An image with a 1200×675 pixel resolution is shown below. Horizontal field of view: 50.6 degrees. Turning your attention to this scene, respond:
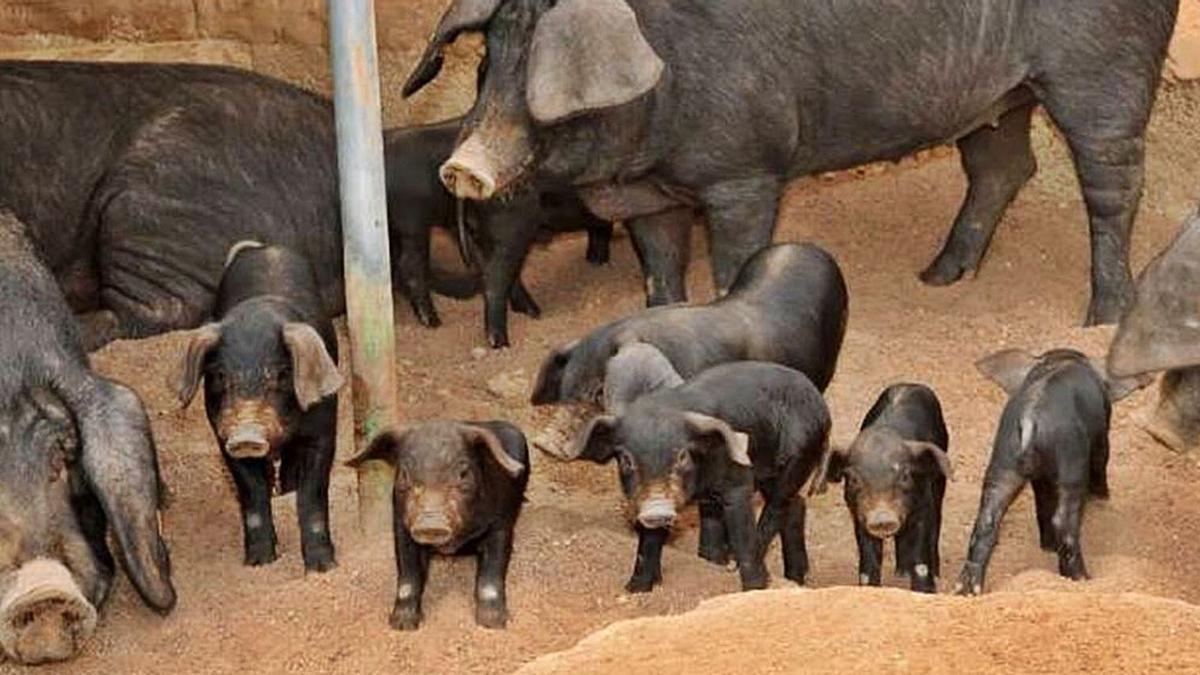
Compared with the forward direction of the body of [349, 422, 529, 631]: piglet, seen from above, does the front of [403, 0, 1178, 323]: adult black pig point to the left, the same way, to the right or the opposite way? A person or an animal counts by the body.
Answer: to the right

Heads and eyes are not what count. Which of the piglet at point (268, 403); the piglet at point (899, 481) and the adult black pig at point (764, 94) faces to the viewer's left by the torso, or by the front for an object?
the adult black pig

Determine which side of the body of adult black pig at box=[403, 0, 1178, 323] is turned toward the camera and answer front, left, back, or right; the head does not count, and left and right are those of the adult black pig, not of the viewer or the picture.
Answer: left

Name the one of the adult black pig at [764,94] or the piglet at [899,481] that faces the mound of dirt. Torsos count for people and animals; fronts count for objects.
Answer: the piglet

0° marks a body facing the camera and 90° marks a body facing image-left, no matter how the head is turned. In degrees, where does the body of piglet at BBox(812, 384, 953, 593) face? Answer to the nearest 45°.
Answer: approximately 0°

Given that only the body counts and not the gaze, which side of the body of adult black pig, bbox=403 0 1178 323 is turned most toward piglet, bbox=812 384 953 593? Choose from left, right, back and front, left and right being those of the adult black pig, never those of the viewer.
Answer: left

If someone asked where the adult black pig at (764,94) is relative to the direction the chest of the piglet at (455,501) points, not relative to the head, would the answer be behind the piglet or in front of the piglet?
behind

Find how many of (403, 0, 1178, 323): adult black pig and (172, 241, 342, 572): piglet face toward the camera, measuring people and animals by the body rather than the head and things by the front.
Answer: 1

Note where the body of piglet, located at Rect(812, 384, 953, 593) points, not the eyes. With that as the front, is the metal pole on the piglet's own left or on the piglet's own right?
on the piglet's own right

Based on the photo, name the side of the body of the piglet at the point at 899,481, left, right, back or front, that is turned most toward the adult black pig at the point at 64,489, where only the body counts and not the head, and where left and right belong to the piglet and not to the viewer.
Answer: right
